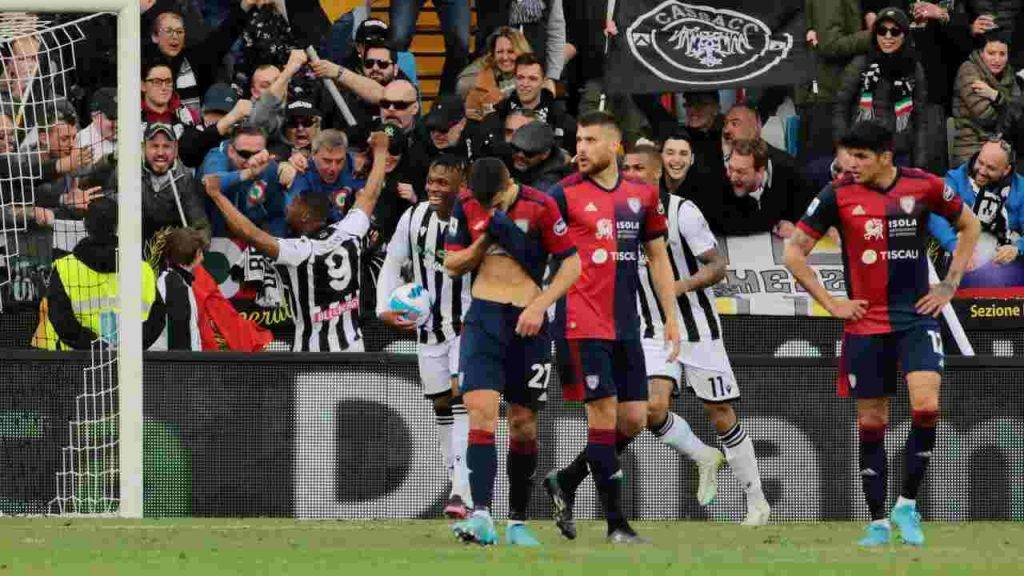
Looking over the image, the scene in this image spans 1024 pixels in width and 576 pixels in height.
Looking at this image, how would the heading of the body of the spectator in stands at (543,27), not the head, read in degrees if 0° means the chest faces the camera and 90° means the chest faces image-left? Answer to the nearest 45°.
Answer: approximately 0°

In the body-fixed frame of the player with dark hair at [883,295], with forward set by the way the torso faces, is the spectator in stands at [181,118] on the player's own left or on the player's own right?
on the player's own right

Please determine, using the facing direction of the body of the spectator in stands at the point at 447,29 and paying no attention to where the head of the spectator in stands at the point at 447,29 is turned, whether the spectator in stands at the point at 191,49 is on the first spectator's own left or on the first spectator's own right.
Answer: on the first spectator's own right

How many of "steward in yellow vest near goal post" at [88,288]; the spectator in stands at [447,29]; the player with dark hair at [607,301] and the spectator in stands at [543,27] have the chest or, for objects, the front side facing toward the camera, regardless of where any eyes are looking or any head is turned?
3

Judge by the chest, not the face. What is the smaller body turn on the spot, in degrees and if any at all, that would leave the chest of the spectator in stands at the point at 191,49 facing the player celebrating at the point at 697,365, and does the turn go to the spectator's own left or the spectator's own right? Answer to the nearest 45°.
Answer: approximately 45° to the spectator's own left

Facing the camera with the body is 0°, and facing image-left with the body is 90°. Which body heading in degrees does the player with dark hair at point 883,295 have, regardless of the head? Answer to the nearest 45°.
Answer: approximately 0°

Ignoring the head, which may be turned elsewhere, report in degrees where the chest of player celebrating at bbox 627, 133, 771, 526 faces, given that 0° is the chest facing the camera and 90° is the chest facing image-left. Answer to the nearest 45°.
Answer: approximately 45°

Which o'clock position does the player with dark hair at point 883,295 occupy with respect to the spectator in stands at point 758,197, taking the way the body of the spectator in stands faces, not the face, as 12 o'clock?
The player with dark hair is roughly at 10 o'clock from the spectator in stands.
